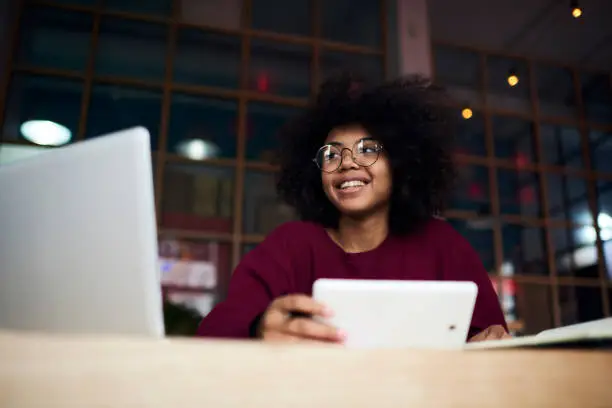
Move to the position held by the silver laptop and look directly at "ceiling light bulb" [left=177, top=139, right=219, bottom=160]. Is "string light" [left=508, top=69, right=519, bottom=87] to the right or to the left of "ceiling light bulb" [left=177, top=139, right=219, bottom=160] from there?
right

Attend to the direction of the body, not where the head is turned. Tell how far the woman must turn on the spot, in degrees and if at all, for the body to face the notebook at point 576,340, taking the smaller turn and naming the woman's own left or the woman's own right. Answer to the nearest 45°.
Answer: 0° — they already face it

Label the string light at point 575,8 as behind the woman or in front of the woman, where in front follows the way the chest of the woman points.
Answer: behind

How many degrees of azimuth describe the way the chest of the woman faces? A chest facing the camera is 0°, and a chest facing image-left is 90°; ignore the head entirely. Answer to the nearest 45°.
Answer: approximately 0°

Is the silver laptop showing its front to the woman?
yes

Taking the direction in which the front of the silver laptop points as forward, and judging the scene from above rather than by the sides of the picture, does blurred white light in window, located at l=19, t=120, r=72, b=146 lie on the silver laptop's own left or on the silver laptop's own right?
on the silver laptop's own left

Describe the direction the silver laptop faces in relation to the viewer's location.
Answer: facing away from the viewer and to the right of the viewer

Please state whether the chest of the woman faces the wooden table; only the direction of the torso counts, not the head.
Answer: yes

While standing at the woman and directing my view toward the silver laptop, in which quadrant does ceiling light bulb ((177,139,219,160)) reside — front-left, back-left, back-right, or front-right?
back-right

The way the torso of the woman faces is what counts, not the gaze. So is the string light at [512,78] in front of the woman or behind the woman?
behind

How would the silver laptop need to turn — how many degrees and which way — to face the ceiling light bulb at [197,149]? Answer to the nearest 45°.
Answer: approximately 45° to its left

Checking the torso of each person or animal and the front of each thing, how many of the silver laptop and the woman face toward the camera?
1

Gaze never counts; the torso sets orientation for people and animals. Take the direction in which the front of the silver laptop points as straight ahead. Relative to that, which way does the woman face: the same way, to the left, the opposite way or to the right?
the opposite way
